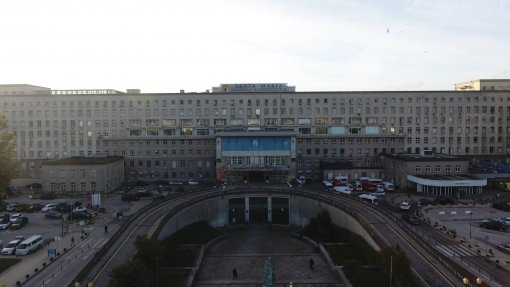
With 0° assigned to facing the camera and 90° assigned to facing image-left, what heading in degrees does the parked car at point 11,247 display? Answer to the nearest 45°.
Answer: approximately 45°

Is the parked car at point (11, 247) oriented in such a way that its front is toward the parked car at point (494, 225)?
no

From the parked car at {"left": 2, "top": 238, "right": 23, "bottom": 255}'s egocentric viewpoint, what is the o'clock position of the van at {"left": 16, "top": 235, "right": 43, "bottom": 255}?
The van is roughly at 9 o'clock from the parked car.

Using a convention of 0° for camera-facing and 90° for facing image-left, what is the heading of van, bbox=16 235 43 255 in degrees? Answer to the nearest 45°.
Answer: approximately 45°

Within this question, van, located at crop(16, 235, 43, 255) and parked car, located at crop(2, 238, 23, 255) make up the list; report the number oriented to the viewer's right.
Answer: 0

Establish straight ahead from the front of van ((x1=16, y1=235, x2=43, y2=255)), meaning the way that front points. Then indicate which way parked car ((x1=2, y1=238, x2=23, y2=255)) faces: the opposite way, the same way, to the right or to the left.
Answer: the same way

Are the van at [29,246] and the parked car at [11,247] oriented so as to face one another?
no

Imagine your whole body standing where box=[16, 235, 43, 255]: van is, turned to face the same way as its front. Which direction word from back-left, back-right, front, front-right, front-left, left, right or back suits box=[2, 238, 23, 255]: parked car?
right
